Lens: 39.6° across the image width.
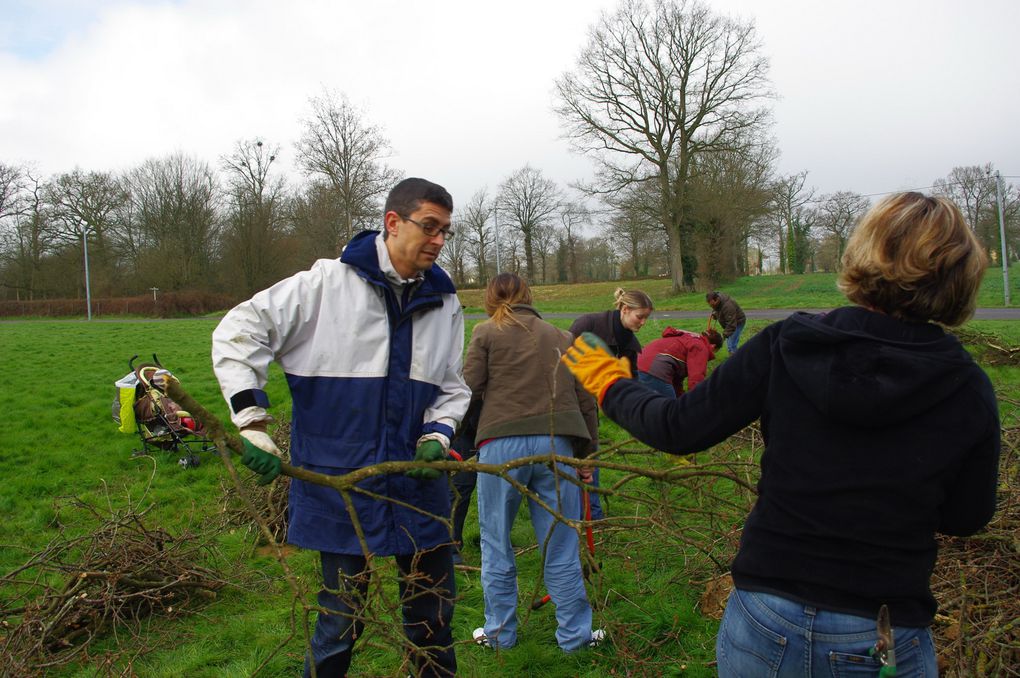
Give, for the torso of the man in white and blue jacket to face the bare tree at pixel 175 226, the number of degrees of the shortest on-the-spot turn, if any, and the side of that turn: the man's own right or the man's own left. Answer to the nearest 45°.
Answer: approximately 135° to the man's own left

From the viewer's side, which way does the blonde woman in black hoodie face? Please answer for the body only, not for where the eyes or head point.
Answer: away from the camera

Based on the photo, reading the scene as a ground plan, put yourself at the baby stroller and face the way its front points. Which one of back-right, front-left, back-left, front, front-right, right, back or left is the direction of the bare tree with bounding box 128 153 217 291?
back-left

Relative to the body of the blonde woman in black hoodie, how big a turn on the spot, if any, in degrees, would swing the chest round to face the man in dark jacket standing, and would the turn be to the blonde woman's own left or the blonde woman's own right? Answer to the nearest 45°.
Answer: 0° — they already face them

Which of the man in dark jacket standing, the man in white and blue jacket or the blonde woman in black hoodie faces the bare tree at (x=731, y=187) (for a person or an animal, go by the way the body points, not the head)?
the blonde woman in black hoodie

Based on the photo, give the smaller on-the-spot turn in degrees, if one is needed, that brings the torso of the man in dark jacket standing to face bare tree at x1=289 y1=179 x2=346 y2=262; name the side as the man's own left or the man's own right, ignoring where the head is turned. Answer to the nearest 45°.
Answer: approximately 45° to the man's own right

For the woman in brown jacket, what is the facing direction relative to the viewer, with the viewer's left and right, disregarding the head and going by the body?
facing away from the viewer

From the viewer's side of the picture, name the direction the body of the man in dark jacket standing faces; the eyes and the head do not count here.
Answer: to the viewer's left

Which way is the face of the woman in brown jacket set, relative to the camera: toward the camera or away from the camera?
away from the camera
